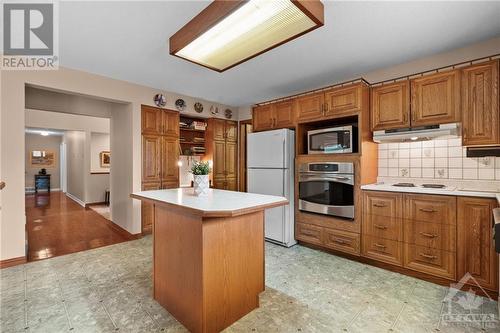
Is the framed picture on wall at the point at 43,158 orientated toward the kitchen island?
yes

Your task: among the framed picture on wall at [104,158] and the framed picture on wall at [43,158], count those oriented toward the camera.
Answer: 2

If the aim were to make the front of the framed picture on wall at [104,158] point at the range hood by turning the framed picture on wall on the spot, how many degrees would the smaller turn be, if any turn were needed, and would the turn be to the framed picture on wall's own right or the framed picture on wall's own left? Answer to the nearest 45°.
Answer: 0° — it already faces it

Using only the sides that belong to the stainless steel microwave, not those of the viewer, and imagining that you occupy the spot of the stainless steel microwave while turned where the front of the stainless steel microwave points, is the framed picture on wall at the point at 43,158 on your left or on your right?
on your right

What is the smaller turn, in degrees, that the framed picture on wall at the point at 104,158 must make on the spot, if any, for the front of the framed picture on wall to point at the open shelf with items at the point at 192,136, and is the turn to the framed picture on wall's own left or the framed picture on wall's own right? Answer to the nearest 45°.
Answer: approximately 45° to the framed picture on wall's own left

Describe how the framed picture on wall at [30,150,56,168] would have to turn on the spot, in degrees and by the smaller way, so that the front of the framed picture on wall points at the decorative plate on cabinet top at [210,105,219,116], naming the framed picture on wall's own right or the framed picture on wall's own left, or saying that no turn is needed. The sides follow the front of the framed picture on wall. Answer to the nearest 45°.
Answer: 0° — it already faces it
